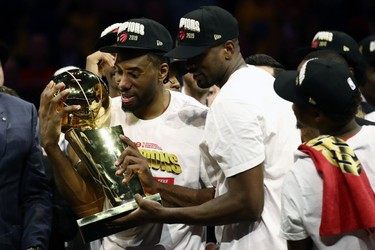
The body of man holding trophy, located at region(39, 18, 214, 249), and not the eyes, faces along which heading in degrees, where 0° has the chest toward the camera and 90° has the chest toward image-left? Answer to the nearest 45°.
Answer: approximately 45°

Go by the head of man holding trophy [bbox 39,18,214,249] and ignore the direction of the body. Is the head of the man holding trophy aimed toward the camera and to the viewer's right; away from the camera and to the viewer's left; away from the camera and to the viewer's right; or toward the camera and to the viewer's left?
toward the camera and to the viewer's left

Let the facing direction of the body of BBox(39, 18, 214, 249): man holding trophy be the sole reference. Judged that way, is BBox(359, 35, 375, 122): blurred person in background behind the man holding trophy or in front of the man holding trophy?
behind
